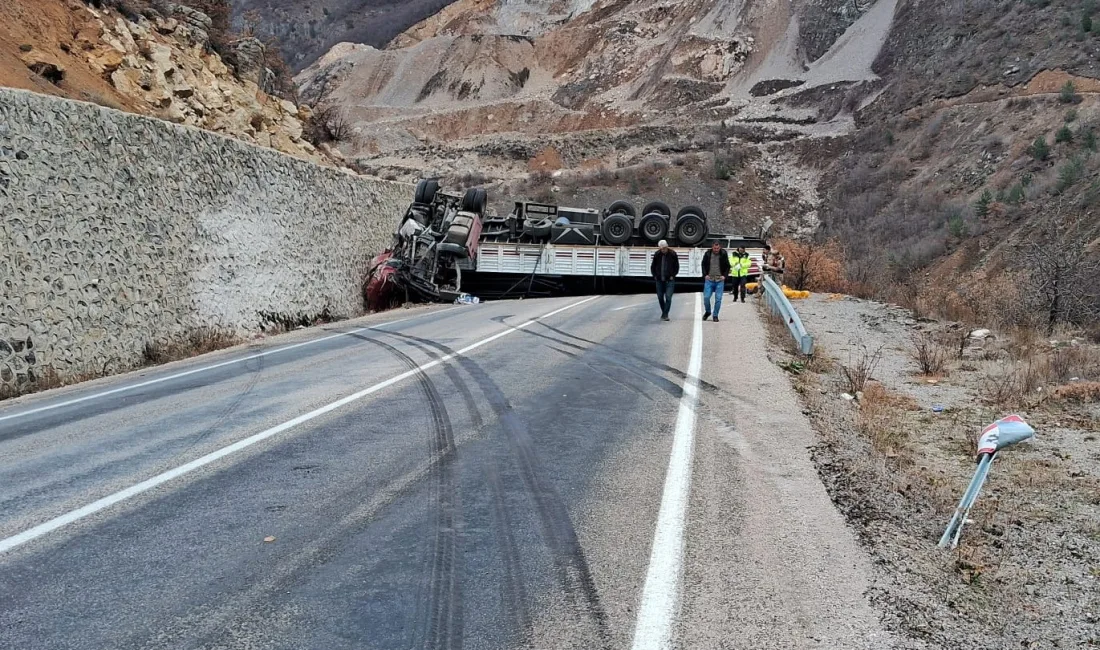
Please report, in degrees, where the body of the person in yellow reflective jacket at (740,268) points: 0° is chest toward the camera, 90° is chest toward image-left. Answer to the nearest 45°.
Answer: approximately 0°

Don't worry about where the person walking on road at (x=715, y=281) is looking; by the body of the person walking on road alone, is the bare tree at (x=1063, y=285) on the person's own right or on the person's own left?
on the person's own left

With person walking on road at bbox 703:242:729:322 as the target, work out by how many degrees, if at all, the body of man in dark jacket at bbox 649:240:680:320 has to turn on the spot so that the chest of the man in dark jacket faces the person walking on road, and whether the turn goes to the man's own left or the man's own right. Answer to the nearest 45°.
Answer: approximately 90° to the man's own left

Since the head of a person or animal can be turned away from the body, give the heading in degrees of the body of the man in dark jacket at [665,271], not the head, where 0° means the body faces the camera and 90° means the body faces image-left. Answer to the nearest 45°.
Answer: approximately 0°

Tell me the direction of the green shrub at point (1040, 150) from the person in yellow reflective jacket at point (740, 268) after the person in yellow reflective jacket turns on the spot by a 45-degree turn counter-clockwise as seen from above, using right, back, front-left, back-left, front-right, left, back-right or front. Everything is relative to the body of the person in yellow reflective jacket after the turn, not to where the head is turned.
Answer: left

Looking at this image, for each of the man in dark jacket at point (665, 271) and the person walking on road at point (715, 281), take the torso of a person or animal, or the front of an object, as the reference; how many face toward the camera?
2

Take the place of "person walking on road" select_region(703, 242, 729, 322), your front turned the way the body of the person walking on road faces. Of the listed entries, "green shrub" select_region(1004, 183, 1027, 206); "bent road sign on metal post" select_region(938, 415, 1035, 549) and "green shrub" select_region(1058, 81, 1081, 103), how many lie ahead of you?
1

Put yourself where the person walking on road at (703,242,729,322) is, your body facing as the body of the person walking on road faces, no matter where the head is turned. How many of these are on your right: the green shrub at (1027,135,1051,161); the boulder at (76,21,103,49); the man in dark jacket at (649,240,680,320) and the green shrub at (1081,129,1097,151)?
2

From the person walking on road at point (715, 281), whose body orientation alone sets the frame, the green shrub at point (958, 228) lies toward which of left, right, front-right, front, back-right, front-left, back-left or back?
back-left

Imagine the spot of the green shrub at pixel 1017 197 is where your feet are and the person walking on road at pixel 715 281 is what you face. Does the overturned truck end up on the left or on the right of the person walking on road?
right
